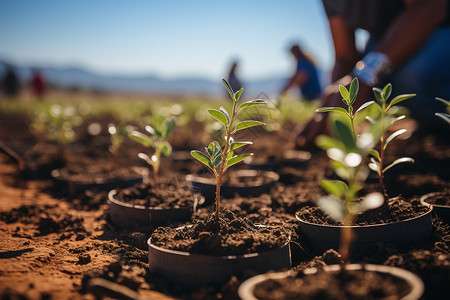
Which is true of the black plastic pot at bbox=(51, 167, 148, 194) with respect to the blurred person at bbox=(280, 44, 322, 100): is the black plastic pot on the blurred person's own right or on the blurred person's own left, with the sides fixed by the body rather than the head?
on the blurred person's own left

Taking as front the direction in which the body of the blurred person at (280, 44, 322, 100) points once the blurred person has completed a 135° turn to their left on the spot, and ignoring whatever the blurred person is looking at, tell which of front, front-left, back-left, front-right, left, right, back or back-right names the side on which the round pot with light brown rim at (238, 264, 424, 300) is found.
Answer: front-right

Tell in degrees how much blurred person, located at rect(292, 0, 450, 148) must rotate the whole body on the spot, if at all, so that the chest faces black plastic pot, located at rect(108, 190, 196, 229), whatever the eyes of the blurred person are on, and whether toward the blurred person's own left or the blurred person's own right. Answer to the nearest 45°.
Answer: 0° — they already face it

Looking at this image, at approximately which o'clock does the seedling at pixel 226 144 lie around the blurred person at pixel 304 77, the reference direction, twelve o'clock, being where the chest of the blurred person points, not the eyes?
The seedling is roughly at 9 o'clock from the blurred person.

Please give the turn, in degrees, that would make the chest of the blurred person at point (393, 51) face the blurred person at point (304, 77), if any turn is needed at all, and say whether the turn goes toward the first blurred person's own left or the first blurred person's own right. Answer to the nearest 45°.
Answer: approximately 135° to the first blurred person's own right

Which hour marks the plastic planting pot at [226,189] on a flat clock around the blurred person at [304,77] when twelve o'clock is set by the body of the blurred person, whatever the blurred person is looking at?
The plastic planting pot is roughly at 9 o'clock from the blurred person.

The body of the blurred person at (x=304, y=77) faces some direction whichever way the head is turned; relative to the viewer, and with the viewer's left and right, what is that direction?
facing to the left of the viewer

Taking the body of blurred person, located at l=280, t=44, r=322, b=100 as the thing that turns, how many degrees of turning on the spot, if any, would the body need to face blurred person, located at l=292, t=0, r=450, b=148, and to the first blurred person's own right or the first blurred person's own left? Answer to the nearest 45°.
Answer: approximately 90° to the first blurred person's own left

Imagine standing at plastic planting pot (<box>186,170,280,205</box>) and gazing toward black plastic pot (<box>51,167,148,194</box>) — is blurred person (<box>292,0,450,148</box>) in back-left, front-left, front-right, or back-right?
back-right

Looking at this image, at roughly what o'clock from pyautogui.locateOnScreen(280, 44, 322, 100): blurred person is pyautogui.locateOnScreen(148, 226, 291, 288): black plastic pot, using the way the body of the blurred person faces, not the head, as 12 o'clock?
The black plastic pot is roughly at 9 o'clock from the blurred person.

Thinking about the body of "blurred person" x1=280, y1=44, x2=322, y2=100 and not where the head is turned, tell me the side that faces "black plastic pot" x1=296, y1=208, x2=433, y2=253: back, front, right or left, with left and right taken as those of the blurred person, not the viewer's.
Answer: left
